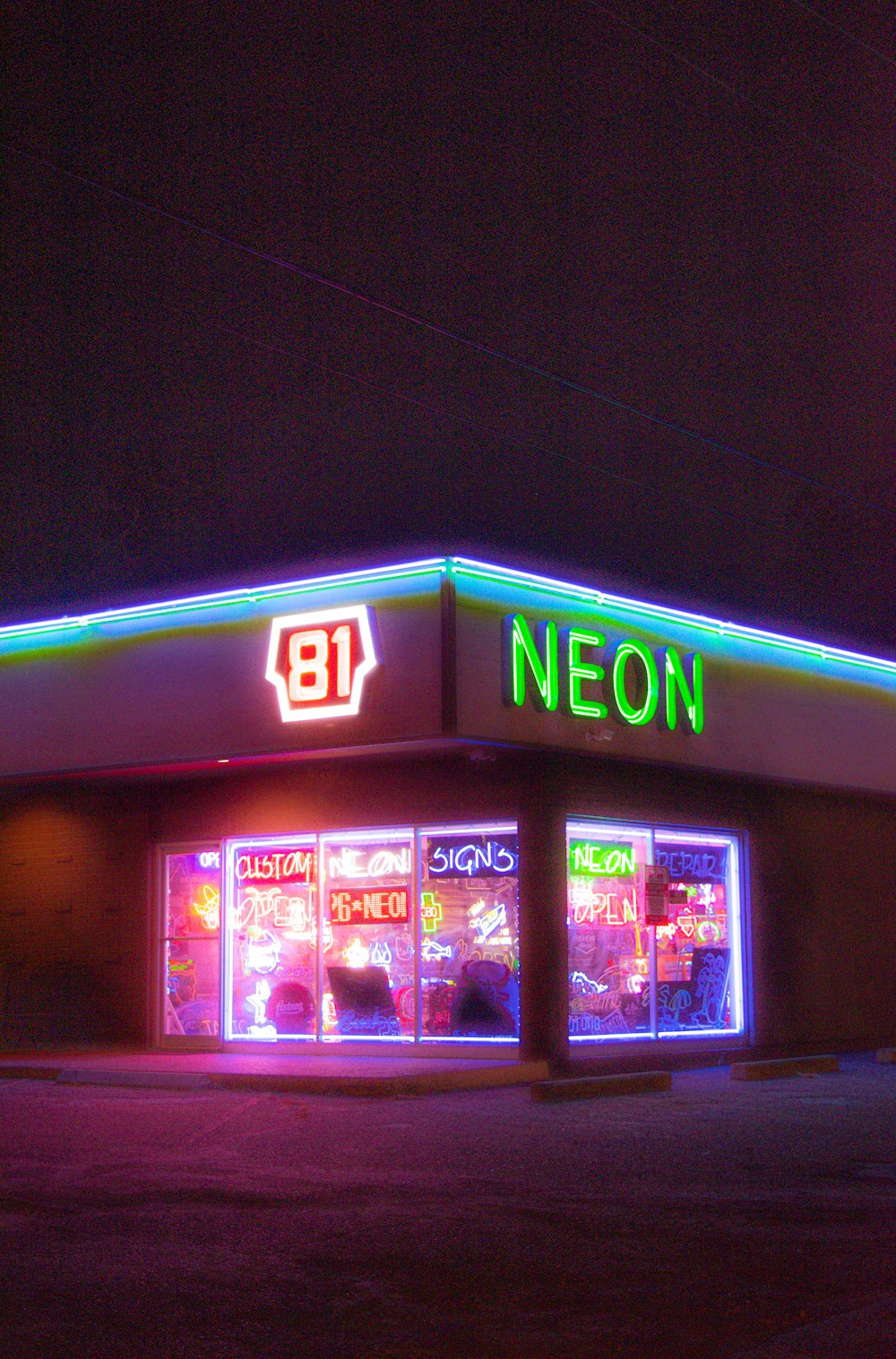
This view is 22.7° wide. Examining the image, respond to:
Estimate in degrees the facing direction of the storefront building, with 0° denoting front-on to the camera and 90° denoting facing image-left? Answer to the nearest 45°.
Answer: approximately 45°
